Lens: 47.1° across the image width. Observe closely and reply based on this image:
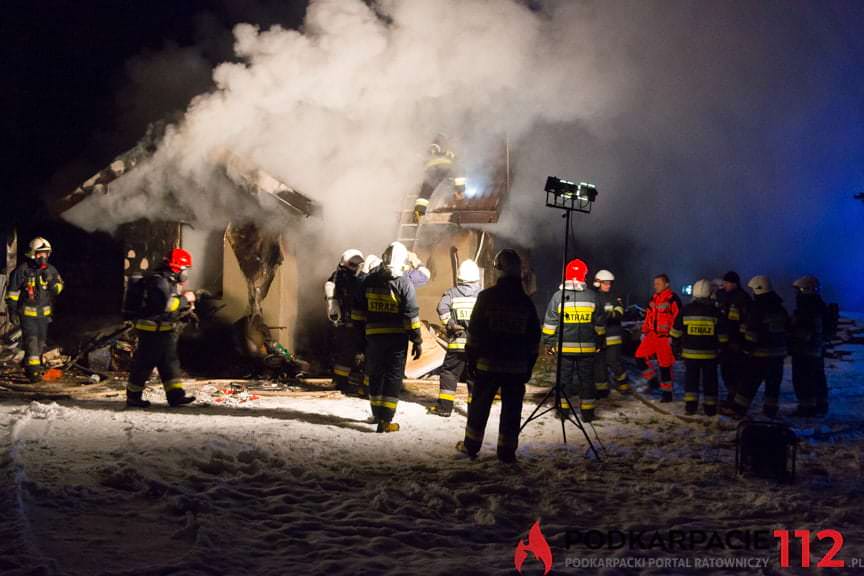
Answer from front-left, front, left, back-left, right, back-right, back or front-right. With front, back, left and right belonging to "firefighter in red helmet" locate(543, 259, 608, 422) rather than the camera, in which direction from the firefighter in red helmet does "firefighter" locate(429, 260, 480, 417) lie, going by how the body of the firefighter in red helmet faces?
left

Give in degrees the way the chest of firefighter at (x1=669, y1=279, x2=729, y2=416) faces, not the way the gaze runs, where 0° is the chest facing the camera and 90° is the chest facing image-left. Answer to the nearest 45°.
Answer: approximately 180°

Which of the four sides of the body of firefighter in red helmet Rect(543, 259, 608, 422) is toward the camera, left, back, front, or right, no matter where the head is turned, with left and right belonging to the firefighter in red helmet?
back

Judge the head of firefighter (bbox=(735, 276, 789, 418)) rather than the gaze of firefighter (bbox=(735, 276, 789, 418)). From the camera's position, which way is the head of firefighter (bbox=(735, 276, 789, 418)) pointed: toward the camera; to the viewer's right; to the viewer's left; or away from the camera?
away from the camera

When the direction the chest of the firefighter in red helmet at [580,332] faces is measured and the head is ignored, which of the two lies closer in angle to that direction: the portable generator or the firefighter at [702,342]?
the firefighter

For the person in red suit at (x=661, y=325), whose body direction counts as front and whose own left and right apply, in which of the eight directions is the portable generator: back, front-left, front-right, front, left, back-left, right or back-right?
front-left

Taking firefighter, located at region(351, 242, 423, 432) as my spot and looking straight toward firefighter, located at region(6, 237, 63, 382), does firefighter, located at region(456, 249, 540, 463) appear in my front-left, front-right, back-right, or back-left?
back-left

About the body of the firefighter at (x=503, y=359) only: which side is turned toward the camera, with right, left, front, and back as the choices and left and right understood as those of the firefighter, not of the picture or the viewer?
back
